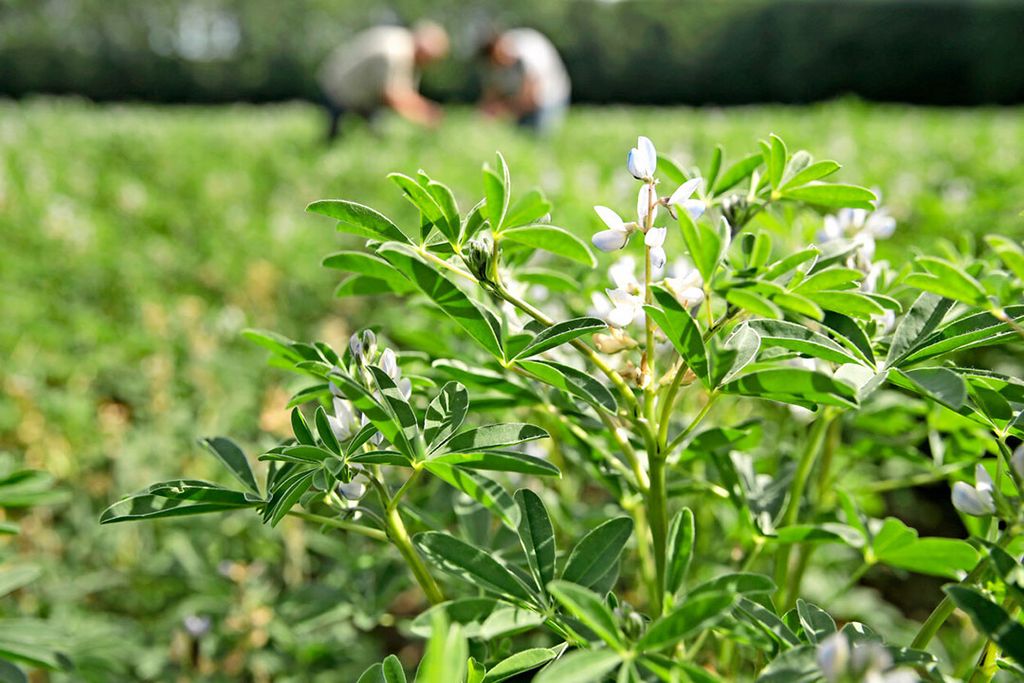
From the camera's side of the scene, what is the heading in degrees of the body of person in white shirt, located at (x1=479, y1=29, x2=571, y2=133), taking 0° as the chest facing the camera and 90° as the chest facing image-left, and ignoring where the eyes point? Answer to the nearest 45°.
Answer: approximately 90°

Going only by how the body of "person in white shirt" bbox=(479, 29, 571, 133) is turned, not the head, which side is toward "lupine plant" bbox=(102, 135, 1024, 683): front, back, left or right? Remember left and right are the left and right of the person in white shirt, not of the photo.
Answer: left

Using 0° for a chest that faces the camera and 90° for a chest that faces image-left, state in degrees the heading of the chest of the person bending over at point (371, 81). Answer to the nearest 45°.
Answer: approximately 270°

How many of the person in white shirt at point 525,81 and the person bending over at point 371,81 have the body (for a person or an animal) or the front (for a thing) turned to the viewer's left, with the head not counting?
1

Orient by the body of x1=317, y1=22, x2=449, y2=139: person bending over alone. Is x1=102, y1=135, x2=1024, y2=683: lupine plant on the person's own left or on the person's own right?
on the person's own right

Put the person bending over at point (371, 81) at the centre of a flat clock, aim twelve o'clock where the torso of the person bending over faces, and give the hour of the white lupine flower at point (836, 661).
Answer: The white lupine flower is roughly at 3 o'clock from the person bending over.

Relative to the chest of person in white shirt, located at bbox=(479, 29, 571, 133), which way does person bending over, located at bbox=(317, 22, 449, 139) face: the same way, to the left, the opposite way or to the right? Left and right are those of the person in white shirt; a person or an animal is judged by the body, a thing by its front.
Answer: the opposite way
